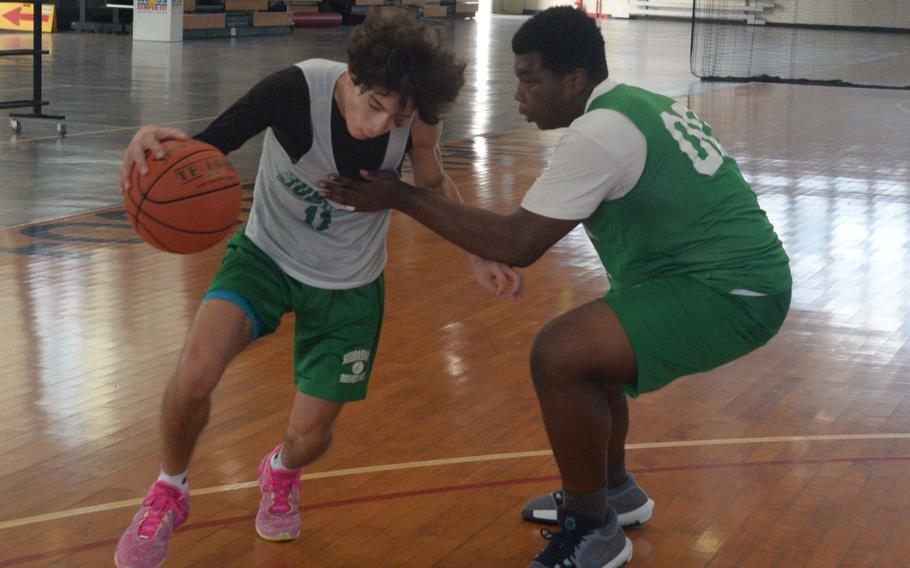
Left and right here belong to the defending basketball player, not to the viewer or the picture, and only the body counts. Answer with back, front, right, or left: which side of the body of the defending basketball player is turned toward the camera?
left

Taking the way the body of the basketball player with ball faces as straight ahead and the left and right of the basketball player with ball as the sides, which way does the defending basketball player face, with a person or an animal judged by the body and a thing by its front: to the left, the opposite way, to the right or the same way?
to the right

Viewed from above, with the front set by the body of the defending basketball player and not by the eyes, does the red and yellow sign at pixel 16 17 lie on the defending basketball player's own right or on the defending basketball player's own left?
on the defending basketball player's own right

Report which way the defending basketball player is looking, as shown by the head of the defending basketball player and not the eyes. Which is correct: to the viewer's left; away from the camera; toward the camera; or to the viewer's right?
to the viewer's left

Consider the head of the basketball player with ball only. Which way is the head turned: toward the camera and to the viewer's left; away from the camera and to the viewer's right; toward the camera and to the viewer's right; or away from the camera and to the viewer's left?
toward the camera and to the viewer's right

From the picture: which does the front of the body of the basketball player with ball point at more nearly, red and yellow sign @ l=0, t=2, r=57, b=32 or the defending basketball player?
the defending basketball player

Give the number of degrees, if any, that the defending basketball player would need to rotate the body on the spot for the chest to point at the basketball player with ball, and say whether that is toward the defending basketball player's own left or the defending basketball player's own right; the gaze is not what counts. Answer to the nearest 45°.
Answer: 0° — they already face them

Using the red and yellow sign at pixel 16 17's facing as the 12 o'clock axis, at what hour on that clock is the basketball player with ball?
The basketball player with ball is roughly at 12 o'clock from the red and yellow sign.

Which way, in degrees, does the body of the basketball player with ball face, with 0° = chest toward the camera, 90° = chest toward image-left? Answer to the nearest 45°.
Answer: approximately 0°
